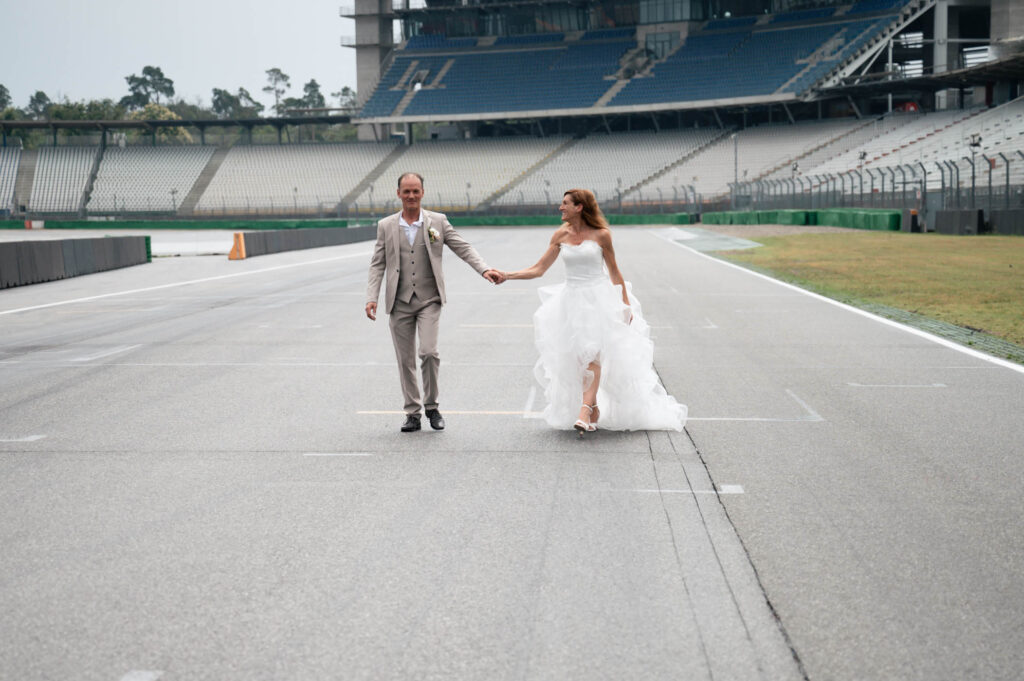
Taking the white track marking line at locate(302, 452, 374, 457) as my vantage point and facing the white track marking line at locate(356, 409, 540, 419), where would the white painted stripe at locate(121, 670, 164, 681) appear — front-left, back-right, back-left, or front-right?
back-right

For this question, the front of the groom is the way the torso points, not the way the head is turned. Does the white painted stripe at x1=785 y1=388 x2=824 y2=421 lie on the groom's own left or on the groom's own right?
on the groom's own left

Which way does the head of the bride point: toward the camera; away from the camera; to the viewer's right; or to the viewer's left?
to the viewer's left

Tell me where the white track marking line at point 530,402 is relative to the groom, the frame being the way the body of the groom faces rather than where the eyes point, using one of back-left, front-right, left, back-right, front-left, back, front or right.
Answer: back-left

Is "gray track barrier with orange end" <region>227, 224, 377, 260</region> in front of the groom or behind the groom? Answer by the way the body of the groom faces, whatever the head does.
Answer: behind

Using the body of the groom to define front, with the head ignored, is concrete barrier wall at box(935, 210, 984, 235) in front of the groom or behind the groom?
behind

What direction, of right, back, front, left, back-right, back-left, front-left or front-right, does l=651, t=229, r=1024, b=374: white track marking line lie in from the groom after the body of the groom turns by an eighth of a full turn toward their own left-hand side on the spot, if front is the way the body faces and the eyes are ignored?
left

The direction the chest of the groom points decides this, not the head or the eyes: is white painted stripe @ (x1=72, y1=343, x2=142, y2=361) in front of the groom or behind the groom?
behind

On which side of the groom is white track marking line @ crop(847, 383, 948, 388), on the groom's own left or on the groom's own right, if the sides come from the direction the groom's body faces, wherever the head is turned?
on the groom's own left

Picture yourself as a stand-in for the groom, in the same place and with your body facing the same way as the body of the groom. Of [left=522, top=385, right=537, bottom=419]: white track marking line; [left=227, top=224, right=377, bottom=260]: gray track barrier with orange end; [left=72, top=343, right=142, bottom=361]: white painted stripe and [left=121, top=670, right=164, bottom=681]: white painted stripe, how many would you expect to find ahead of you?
1

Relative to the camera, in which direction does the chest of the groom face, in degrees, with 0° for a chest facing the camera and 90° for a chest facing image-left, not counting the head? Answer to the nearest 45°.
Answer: approximately 0°

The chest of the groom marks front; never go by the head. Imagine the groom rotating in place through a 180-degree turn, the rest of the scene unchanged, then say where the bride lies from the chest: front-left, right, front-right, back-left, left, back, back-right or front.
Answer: right

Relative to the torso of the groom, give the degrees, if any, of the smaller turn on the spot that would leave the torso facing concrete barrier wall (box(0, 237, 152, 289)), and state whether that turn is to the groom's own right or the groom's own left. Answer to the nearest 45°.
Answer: approximately 135° to the groom's own right
